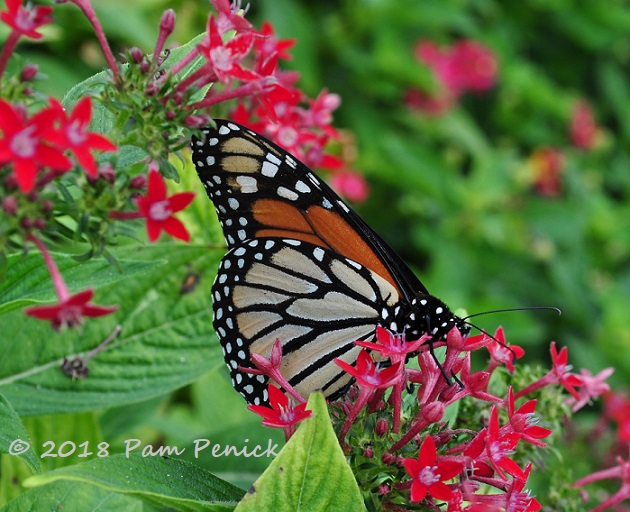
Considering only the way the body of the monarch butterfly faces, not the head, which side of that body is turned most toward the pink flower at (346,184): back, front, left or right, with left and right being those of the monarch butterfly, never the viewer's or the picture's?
left

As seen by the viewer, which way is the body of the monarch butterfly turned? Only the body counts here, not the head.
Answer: to the viewer's right
